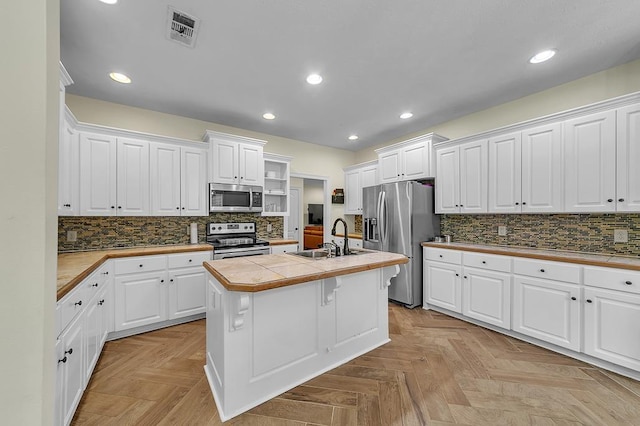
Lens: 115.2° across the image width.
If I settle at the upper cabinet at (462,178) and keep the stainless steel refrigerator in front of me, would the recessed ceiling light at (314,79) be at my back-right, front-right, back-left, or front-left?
front-left

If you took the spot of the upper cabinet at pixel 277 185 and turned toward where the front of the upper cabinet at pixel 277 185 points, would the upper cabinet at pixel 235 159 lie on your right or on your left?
on your right

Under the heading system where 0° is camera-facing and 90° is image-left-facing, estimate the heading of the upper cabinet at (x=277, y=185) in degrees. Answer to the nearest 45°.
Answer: approximately 315°

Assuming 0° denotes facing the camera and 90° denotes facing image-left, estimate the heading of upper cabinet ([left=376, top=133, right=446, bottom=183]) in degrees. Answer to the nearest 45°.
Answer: approximately 45°

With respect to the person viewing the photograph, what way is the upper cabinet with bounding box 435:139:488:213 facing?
facing the viewer and to the left of the viewer

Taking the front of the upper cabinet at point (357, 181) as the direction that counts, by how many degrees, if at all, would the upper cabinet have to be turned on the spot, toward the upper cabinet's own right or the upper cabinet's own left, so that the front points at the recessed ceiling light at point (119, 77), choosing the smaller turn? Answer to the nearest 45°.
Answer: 0° — it already faces it

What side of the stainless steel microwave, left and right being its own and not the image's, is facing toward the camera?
front

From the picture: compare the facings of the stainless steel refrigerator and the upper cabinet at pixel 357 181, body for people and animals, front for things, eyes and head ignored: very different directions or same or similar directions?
same or similar directions

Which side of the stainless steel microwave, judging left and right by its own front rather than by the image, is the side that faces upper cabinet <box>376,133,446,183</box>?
left

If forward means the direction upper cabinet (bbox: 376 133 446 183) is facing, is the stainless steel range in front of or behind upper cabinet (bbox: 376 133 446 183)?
in front

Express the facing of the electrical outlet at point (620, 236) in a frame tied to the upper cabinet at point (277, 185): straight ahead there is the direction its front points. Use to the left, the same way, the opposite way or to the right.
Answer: to the right

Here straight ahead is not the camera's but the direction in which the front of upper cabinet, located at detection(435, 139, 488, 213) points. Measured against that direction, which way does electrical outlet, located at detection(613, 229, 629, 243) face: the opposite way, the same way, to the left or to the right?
the same way

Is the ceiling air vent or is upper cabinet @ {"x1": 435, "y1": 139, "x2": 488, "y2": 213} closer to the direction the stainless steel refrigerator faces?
the ceiling air vent
